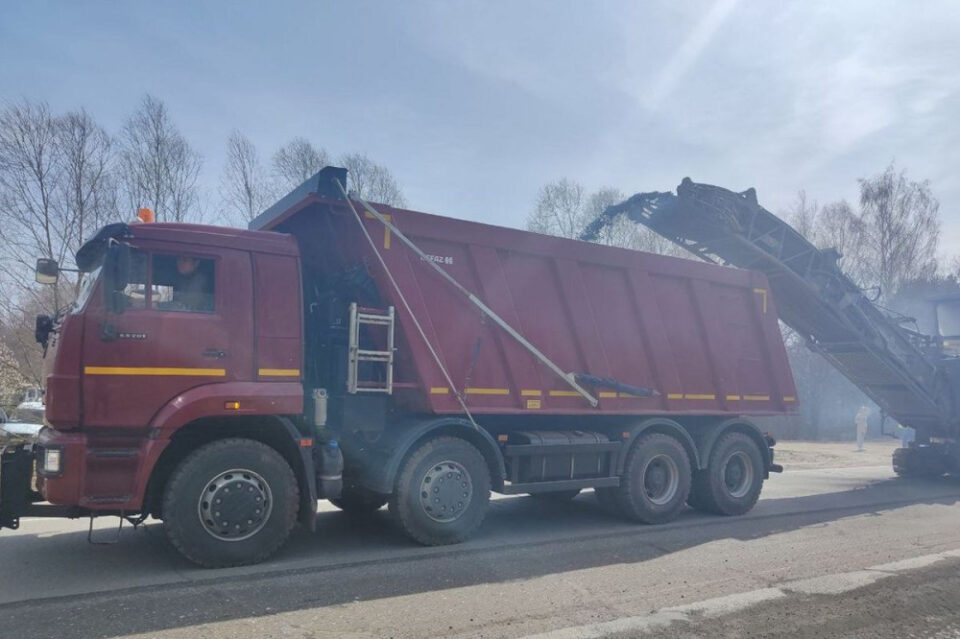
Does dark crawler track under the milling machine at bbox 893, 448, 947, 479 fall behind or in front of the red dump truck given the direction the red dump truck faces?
behind

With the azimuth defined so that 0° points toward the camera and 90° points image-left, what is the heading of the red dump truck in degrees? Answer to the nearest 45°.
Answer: approximately 45°
